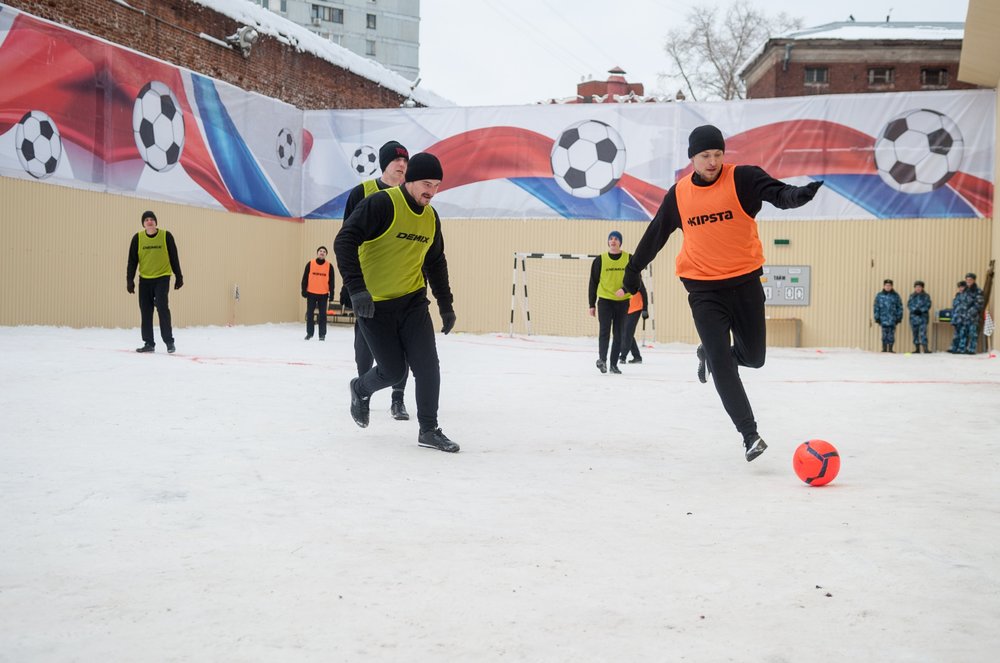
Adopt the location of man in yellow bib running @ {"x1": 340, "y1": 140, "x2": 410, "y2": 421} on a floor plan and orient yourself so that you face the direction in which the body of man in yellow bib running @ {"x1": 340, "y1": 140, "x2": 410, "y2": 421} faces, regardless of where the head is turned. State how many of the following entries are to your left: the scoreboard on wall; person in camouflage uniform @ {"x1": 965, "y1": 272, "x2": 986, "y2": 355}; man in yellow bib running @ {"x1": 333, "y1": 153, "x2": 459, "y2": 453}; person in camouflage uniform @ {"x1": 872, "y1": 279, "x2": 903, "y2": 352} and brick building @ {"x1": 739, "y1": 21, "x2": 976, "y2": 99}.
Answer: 4

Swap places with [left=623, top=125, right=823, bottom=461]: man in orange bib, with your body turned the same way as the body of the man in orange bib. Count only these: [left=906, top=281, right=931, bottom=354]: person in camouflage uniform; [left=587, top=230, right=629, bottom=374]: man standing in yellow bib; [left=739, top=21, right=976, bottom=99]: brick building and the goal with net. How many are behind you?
4

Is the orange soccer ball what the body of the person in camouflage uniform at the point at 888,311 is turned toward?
yes

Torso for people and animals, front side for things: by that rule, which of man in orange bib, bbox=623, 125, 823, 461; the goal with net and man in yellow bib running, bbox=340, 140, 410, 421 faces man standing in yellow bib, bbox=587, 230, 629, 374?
the goal with net

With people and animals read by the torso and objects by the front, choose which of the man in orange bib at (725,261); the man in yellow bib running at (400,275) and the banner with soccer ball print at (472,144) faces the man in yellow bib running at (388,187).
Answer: the banner with soccer ball print

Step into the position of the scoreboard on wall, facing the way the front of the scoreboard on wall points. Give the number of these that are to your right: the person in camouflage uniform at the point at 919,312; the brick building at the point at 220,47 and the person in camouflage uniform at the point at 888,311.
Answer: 1

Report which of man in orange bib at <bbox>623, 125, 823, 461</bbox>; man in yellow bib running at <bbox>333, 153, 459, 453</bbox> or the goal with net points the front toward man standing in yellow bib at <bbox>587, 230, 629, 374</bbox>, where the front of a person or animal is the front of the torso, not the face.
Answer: the goal with net

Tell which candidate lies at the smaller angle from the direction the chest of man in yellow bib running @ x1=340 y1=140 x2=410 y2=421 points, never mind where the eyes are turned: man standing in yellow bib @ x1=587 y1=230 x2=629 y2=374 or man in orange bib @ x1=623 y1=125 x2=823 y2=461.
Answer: the man in orange bib

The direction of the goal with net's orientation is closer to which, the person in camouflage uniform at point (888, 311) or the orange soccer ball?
the orange soccer ball

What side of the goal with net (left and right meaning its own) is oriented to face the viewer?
front
